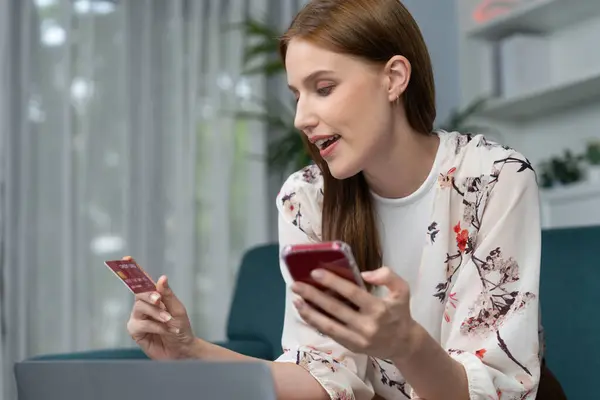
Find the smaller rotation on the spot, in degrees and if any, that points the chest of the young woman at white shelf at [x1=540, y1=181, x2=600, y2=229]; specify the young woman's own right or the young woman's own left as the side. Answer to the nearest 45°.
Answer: approximately 180°

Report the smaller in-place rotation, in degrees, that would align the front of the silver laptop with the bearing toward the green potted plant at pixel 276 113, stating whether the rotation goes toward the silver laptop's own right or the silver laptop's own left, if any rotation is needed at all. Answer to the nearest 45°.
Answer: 0° — it already faces it

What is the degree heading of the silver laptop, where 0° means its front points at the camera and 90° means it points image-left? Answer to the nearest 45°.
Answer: approximately 180°

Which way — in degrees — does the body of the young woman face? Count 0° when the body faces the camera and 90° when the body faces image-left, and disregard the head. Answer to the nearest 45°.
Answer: approximately 45°

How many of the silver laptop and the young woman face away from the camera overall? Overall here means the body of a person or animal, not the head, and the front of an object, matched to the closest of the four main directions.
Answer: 1

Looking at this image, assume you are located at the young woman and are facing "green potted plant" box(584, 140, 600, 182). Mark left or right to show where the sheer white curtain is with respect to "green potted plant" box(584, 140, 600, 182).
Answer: left

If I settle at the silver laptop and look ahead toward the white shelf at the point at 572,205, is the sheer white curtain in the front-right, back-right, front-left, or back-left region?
front-left

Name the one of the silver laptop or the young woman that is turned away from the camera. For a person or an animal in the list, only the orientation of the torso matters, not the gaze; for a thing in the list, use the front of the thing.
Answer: the silver laptop

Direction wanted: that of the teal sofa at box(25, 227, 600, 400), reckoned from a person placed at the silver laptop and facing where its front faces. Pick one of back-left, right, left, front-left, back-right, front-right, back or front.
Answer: front-right

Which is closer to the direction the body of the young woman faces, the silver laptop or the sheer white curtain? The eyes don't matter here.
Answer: the silver laptop

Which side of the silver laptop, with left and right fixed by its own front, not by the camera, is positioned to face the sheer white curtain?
front

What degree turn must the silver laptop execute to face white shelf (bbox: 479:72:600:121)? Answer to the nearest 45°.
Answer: approximately 45° to its right

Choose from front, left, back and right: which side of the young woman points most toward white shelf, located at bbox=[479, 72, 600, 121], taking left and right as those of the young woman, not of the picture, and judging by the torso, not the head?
back
